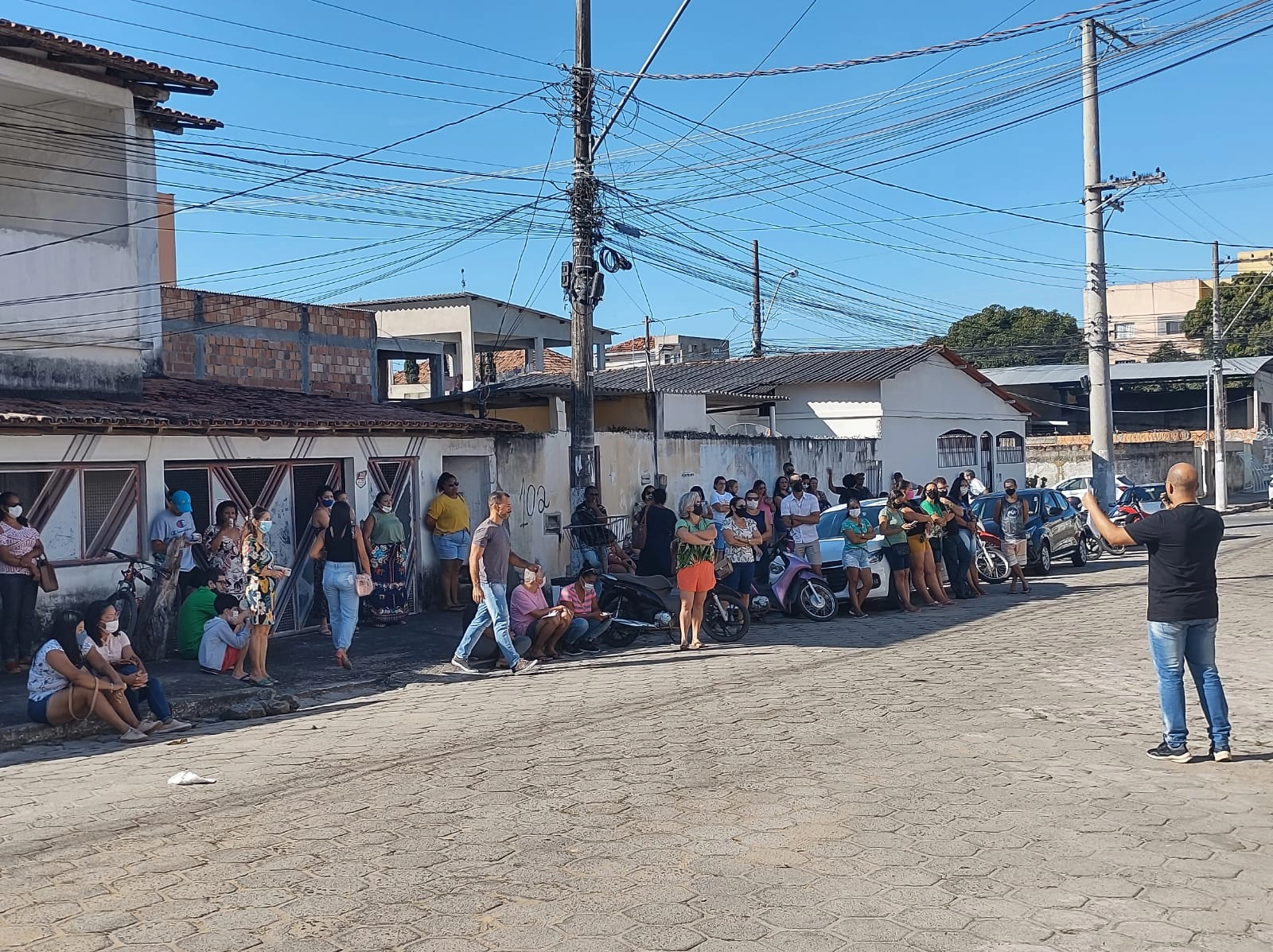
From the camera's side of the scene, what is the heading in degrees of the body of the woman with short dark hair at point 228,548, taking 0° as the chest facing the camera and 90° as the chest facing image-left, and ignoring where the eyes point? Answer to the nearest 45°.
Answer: approximately 315°

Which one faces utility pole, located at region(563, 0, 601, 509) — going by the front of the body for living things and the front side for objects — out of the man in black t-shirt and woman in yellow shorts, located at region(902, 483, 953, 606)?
the man in black t-shirt

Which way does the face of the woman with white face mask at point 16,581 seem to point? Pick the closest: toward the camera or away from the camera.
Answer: toward the camera

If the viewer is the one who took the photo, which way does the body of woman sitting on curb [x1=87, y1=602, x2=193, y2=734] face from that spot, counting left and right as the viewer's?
facing the viewer and to the right of the viewer

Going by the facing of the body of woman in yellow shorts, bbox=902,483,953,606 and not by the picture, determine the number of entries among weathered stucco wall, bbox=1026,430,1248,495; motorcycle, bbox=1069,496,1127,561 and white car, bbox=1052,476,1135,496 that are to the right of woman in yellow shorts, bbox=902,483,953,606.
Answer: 0

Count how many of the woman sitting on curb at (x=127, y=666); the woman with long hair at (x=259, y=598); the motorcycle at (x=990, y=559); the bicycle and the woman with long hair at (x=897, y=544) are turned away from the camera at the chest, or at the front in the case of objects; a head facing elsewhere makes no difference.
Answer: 0

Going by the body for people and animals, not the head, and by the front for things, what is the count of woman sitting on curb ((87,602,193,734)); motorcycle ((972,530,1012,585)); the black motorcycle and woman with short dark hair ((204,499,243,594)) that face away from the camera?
0

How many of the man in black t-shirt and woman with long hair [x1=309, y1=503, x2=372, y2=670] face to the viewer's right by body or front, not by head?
0

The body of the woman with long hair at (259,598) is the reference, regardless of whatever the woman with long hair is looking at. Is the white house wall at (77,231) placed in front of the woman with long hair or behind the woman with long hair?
behind

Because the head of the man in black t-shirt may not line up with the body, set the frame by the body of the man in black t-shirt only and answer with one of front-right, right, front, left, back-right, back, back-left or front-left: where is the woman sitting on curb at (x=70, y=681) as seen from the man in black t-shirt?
front-left

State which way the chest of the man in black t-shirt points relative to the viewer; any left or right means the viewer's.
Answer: facing away from the viewer and to the left of the viewer

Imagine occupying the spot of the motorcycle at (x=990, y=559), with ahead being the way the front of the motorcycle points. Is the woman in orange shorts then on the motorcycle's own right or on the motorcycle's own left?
on the motorcycle's own right

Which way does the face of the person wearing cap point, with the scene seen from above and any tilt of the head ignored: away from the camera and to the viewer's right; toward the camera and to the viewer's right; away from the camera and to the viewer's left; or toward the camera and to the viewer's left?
toward the camera and to the viewer's right

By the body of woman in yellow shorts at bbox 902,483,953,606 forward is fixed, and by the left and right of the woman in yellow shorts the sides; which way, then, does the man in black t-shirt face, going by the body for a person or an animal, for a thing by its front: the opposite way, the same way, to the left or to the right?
the opposite way

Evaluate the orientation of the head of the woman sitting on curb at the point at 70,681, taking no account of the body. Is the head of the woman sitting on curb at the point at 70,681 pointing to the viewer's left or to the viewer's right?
to the viewer's right

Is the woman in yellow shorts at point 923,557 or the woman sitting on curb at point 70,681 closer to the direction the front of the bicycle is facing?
the woman sitting on curb

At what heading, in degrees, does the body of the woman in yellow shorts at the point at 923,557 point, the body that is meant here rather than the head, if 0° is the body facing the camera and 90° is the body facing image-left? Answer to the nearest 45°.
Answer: approximately 315°

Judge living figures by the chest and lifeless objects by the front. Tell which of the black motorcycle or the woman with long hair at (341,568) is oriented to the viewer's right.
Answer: the black motorcycle

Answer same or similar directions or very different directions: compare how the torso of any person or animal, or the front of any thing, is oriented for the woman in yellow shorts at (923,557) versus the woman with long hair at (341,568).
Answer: very different directions

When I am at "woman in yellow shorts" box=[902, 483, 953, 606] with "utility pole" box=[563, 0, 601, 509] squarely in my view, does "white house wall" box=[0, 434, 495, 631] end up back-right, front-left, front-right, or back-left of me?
front-left

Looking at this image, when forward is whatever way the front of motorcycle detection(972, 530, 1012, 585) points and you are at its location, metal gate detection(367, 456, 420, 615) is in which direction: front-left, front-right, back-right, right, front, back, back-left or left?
right
